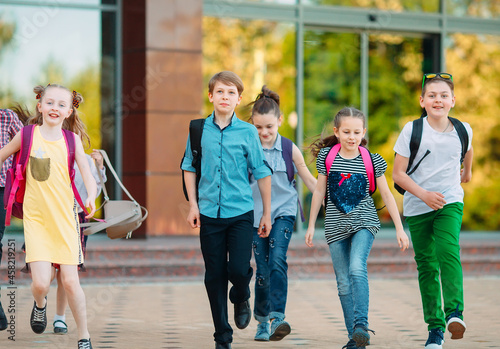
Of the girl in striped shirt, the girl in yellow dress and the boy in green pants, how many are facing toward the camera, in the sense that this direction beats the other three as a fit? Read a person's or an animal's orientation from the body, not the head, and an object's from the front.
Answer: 3

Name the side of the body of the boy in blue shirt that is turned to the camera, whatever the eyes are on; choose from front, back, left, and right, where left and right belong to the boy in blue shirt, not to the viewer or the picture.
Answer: front

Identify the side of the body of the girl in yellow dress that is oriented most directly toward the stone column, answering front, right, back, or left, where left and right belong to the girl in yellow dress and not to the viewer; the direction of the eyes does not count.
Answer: back

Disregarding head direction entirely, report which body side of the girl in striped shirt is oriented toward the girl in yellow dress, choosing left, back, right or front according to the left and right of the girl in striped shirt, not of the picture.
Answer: right

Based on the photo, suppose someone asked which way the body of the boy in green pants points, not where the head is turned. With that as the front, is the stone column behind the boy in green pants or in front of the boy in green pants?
behind

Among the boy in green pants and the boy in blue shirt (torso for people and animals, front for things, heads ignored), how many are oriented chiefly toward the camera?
2

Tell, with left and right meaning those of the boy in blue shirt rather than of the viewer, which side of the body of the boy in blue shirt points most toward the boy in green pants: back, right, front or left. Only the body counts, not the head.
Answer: left

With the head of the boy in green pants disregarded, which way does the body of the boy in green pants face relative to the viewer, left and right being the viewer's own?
facing the viewer
